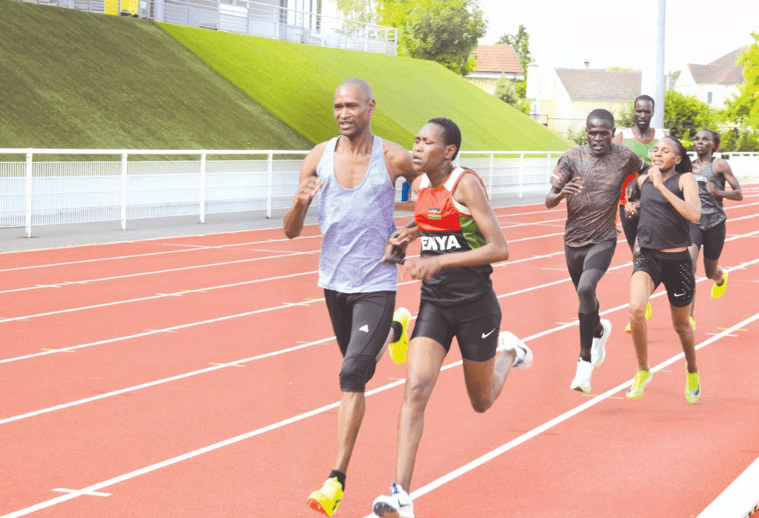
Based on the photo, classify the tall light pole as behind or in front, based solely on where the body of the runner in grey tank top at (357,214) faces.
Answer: behind

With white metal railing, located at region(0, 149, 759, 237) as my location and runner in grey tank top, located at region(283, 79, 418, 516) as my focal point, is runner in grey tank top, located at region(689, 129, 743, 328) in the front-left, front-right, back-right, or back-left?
front-left

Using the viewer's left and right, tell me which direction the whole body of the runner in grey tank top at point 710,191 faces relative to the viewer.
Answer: facing the viewer and to the left of the viewer

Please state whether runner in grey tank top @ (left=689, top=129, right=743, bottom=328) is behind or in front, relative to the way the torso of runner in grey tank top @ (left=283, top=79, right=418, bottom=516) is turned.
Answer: behind

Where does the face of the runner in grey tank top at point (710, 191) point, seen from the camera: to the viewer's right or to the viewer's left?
to the viewer's left

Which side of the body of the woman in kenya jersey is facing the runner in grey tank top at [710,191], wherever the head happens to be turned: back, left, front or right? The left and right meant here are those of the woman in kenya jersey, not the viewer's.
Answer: back

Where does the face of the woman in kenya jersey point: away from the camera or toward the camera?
toward the camera

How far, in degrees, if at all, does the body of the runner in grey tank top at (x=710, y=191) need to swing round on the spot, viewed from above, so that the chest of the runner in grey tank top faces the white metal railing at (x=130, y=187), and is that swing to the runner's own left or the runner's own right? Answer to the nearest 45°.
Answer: approximately 90° to the runner's own right

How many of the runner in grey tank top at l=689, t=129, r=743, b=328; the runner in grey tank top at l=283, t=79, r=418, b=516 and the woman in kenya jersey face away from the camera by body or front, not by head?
0

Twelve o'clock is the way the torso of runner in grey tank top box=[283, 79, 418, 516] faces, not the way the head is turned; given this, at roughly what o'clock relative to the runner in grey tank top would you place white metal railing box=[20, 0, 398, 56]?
The white metal railing is roughly at 4 o'clock from the runner in grey tank top.

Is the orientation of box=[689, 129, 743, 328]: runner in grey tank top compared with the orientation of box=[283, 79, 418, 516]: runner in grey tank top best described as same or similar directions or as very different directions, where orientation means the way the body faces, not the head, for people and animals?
same or similar directions

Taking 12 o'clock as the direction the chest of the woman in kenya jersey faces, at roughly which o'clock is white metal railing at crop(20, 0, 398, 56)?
The white metal railing is roughly at 4 o'clock from the woman in kenya jersey.
